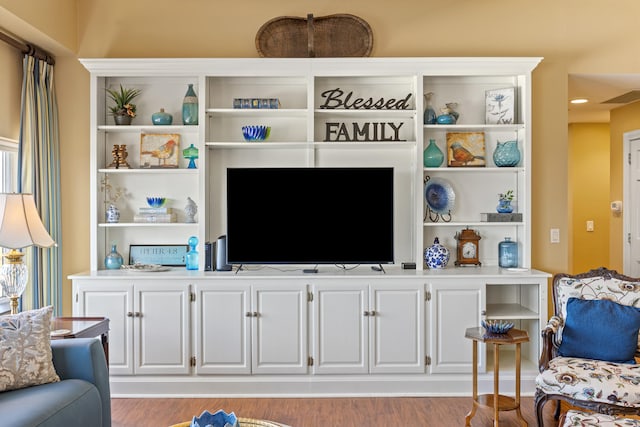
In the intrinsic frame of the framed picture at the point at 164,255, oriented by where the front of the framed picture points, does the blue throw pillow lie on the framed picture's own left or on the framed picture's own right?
on the framed picture's own left

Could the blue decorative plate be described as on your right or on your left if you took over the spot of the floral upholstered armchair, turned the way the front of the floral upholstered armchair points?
on your right

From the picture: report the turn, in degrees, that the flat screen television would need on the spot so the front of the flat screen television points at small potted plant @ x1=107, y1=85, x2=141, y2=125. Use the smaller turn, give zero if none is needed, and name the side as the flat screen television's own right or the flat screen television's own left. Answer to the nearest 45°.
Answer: approximately 90° to the flat screen television's own right

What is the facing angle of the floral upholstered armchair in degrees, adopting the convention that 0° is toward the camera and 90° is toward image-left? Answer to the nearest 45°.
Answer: approximately 0°
